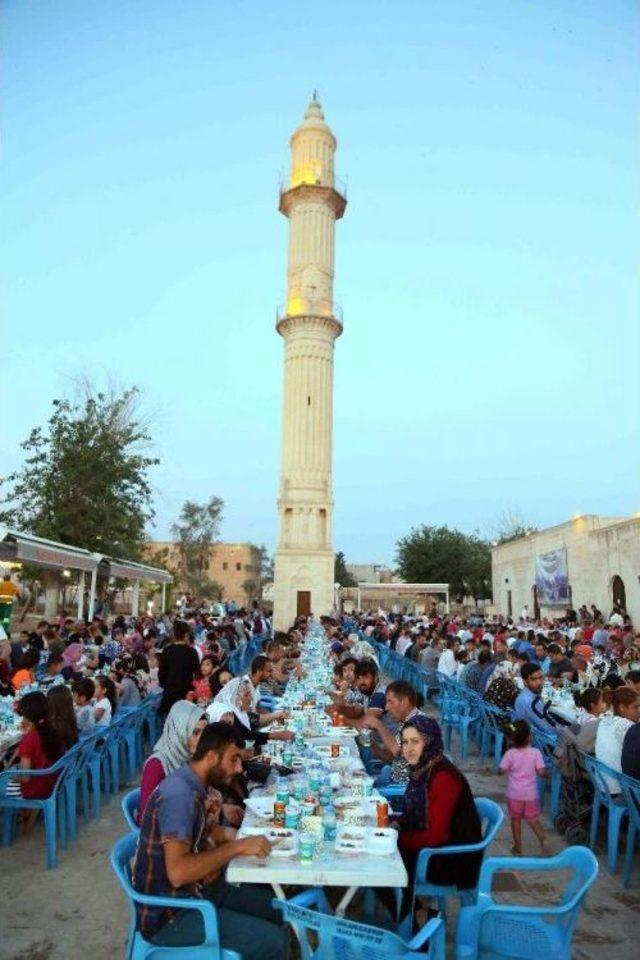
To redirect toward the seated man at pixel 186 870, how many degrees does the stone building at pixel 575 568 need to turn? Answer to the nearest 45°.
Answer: approximately 45° to its left

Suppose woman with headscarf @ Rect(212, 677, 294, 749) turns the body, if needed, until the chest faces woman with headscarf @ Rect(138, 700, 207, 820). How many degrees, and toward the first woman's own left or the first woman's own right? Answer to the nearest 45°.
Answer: approximately 90° to the first woman's own right

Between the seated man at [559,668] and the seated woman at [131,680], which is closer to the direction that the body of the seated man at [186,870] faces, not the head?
the seated man

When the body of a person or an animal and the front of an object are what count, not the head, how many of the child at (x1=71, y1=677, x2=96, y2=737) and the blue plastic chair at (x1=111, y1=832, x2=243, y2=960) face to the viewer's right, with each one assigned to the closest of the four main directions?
1

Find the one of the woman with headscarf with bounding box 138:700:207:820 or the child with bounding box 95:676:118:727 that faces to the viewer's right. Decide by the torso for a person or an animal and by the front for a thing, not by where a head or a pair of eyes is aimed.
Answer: the woman with headscarf

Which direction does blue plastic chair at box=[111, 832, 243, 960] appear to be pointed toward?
to the viewer's right

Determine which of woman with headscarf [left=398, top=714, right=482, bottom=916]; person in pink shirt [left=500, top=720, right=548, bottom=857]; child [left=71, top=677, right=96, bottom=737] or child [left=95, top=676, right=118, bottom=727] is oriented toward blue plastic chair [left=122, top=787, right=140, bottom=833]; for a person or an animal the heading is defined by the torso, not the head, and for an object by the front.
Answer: the woman with headscarf

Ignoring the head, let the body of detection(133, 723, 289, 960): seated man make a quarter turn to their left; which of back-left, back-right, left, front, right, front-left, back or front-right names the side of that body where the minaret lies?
front

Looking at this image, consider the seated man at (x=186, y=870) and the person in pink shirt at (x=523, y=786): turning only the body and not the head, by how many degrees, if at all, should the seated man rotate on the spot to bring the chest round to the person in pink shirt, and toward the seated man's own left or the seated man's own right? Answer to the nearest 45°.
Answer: approximately 45° to the seated man's own left

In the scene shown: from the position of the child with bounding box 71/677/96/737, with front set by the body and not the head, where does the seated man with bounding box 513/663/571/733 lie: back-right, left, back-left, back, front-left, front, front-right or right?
back

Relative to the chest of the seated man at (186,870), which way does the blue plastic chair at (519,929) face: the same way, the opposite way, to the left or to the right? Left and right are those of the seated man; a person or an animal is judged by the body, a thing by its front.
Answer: the opposite way

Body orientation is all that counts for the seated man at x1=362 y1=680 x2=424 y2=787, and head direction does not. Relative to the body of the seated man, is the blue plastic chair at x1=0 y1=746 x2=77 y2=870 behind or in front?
in front

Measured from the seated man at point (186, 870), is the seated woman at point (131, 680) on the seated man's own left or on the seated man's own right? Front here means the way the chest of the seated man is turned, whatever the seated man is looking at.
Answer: on the seated man's own left
